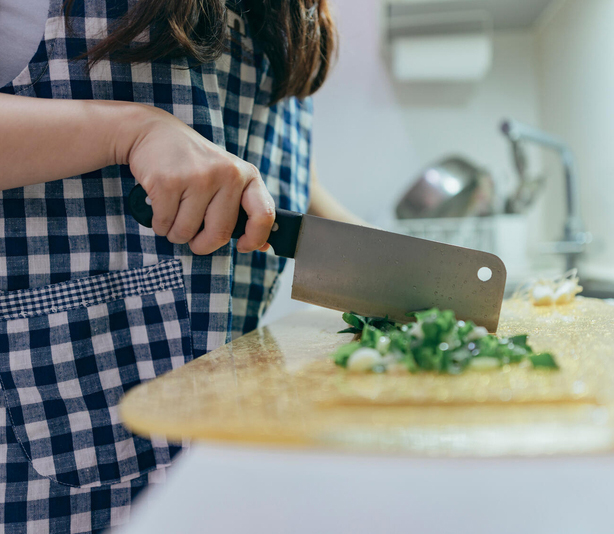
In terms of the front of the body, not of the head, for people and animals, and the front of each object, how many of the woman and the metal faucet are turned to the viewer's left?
1

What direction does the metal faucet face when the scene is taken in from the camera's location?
facing to the left of the viewer

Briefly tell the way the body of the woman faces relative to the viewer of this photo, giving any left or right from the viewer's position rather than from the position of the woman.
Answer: facing the viewer and to the right of the viewer

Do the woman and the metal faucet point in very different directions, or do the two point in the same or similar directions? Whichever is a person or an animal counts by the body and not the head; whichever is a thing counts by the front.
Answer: very different directions
